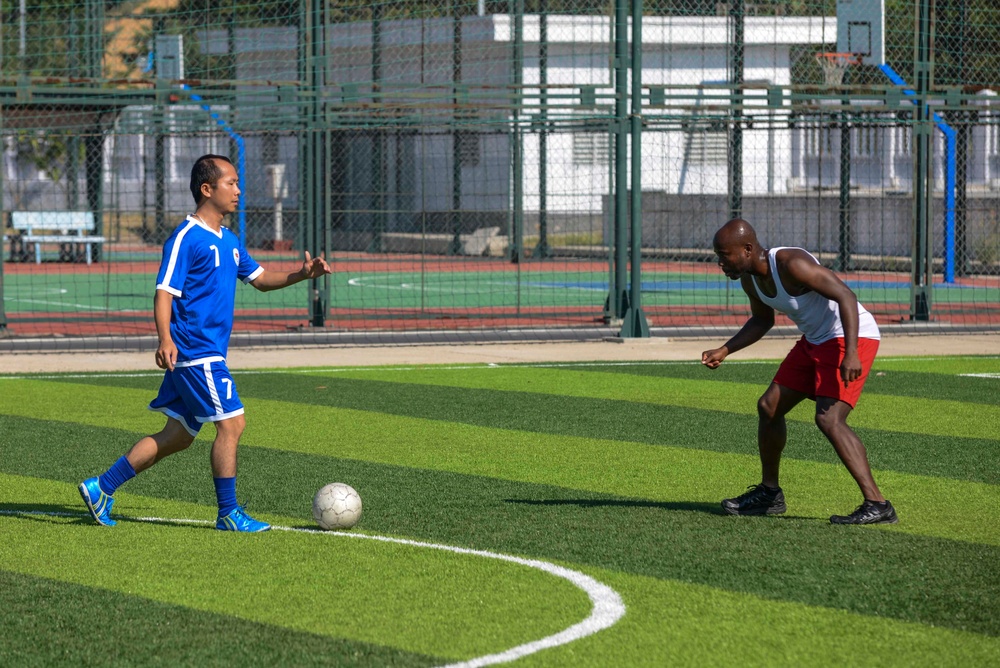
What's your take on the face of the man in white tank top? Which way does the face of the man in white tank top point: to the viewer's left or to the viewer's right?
to the viewer's left

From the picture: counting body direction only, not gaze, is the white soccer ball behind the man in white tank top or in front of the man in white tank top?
in front

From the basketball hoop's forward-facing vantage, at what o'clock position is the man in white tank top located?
The man in white tank top is roughly at 9 o'clock from the basketball hoop.

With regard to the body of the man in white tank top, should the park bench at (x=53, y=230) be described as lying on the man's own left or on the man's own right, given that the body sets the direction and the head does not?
on the man's own right

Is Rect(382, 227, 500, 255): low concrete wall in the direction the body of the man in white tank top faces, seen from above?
no

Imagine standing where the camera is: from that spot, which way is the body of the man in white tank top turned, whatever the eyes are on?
to the viewer's left

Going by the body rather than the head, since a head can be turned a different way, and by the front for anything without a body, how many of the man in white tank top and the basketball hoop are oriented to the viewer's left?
2

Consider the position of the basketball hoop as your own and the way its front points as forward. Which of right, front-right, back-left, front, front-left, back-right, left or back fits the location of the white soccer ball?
left

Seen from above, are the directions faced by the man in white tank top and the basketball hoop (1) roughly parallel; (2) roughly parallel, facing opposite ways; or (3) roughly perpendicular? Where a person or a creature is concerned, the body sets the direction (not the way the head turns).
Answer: roughly parallel

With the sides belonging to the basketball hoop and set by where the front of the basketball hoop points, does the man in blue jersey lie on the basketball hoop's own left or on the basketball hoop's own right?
on the basketball hoop's own left

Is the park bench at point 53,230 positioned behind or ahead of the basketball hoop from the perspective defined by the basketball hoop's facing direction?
ahead

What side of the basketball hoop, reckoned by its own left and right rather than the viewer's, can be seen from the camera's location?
left

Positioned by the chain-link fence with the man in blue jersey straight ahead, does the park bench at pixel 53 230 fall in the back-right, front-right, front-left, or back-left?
back-right

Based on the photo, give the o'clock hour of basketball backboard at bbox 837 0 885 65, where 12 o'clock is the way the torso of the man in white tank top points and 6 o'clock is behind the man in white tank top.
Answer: The basketball backboard is roughly at 3 o'clock from the man in white tank top.

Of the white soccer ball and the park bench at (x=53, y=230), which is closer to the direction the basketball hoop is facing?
the park bench

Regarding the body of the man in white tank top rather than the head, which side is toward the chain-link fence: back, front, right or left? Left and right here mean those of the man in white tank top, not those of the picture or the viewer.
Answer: right
